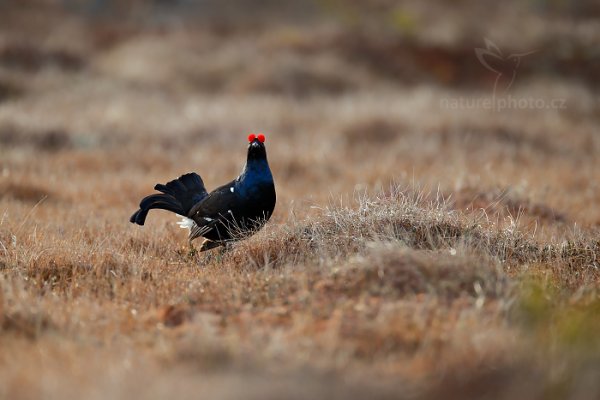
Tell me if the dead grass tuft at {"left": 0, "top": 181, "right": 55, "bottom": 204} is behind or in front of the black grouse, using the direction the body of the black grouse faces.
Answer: behind

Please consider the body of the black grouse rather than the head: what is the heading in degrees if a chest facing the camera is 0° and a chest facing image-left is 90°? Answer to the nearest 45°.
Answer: approximately 315°
